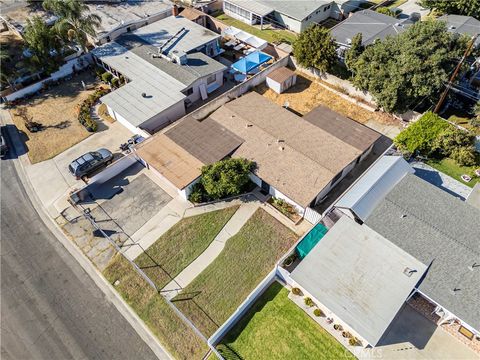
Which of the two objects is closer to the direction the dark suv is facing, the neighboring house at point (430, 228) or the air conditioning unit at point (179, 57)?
the air conditioning unit

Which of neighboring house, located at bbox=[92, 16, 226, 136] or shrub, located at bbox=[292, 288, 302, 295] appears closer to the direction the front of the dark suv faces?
the neighboring house

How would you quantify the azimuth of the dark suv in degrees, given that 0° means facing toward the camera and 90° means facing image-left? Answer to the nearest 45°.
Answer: approximately 225°

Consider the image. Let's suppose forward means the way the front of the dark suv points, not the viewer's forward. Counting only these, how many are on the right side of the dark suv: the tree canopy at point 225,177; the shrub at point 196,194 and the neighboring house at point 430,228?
3

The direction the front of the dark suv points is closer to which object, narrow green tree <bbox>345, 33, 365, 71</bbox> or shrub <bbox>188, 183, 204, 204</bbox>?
the narrow green tree

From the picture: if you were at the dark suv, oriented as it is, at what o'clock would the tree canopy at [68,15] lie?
The tree canopy is roughly at 11 o'clock from the dark suv.

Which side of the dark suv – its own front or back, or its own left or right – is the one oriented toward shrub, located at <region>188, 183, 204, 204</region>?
right

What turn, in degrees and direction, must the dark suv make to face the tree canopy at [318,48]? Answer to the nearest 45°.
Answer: approximately 45° to its right

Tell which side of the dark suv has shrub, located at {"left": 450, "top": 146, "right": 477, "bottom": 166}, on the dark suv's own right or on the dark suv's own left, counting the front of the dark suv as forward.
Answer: on the dark suv's own right

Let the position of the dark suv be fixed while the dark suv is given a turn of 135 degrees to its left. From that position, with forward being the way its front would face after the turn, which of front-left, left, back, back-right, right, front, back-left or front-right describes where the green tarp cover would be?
back-left

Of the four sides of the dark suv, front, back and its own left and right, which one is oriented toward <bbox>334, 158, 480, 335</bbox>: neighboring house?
right

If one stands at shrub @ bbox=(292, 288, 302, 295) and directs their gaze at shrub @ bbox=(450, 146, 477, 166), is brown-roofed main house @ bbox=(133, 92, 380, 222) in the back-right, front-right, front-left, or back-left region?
front-left

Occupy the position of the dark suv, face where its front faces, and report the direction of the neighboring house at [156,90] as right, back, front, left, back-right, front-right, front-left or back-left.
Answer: front
